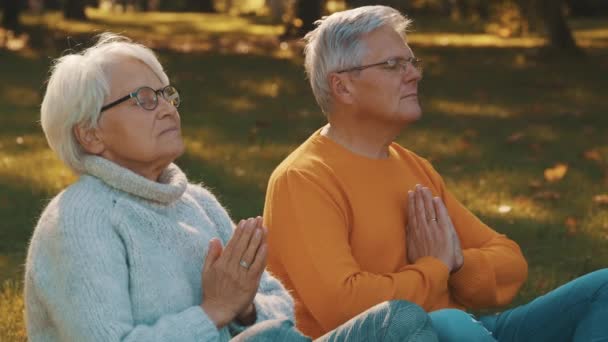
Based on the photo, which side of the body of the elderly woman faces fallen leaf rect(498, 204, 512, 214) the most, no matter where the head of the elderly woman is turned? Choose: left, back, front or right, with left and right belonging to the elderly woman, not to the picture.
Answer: left

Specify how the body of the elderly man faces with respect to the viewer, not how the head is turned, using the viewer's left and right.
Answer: facing the viewer and to the right of the viewer

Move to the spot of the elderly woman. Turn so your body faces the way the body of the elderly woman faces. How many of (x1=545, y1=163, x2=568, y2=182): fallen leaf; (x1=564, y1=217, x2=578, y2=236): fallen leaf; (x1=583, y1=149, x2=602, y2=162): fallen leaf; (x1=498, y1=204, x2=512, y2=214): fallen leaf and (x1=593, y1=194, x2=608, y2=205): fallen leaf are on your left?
5

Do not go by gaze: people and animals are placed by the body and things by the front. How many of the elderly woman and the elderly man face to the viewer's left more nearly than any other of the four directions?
0

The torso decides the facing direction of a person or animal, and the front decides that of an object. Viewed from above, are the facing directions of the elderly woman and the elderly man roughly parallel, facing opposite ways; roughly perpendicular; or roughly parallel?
roughly parallel

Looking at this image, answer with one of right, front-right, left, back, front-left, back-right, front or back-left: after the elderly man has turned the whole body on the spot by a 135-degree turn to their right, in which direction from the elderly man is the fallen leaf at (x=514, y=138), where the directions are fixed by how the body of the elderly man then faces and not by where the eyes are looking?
right

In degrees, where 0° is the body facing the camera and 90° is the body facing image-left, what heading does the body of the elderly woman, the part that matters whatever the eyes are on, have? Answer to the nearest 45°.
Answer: approximately 315°

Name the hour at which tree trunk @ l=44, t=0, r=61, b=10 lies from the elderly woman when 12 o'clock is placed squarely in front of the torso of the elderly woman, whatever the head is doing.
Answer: The tree trunk is roughly at 7 o'clock from the elderly woman.

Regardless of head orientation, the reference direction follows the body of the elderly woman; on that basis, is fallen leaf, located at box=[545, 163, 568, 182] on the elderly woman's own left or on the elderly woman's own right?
on the elderly woman's own left

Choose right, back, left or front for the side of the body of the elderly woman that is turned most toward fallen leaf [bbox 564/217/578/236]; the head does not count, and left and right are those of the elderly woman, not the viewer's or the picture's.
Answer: left

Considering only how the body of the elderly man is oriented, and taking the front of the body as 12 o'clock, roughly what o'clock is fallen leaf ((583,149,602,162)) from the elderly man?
The fallen leaf is roughly at 8 o'clock from the elderly man.

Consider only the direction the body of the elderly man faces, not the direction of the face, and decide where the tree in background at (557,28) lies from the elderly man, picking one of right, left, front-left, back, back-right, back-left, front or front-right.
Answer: back-left

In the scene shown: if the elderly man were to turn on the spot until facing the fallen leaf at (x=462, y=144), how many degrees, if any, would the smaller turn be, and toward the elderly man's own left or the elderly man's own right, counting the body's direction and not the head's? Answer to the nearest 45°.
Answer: approximately 135° to the elderly man's own left

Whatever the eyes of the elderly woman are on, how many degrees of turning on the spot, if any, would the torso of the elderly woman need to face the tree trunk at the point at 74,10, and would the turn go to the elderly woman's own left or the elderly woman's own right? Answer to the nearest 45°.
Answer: approximately 135° to the elderly woman's own left
